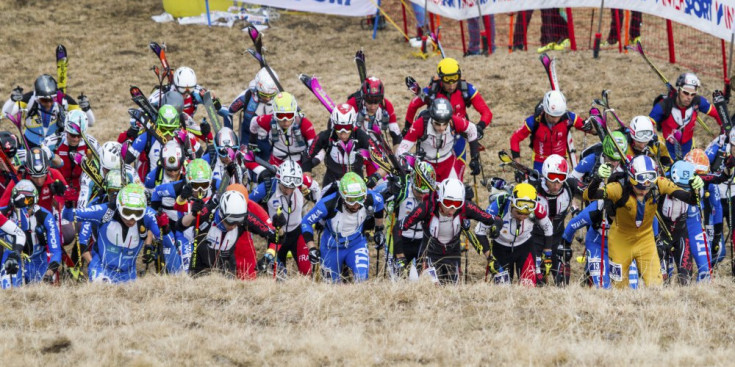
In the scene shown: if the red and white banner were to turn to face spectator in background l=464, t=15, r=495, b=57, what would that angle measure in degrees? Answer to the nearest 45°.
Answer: approximately 135° to its right

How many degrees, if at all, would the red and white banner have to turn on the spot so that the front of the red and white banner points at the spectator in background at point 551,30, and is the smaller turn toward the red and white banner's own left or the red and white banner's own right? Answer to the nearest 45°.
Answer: approximately 135° to the red and white banner's own right

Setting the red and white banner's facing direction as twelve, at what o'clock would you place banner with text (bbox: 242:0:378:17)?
The banner with text is roughly at 4 o'clock from the red and white banner.

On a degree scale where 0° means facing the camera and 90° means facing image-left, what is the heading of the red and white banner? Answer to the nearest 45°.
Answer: approximately 0°

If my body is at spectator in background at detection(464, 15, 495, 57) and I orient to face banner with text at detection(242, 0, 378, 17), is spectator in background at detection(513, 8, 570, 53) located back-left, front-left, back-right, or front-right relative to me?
back-right
